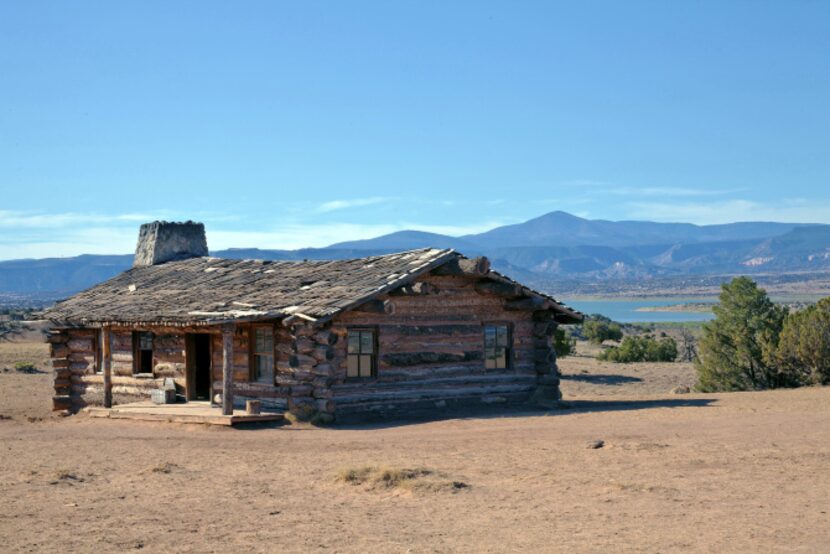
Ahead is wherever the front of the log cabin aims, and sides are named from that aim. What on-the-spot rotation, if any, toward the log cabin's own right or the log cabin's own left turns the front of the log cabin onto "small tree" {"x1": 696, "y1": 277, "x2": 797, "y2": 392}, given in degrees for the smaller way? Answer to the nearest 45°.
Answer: approximately 180°

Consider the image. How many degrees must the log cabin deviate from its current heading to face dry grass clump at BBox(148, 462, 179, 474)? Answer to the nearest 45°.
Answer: approximately 45° to its left

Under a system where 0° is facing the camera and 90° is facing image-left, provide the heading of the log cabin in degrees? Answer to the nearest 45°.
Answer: approximately 45°

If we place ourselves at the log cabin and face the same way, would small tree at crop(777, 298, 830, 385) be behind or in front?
behind
